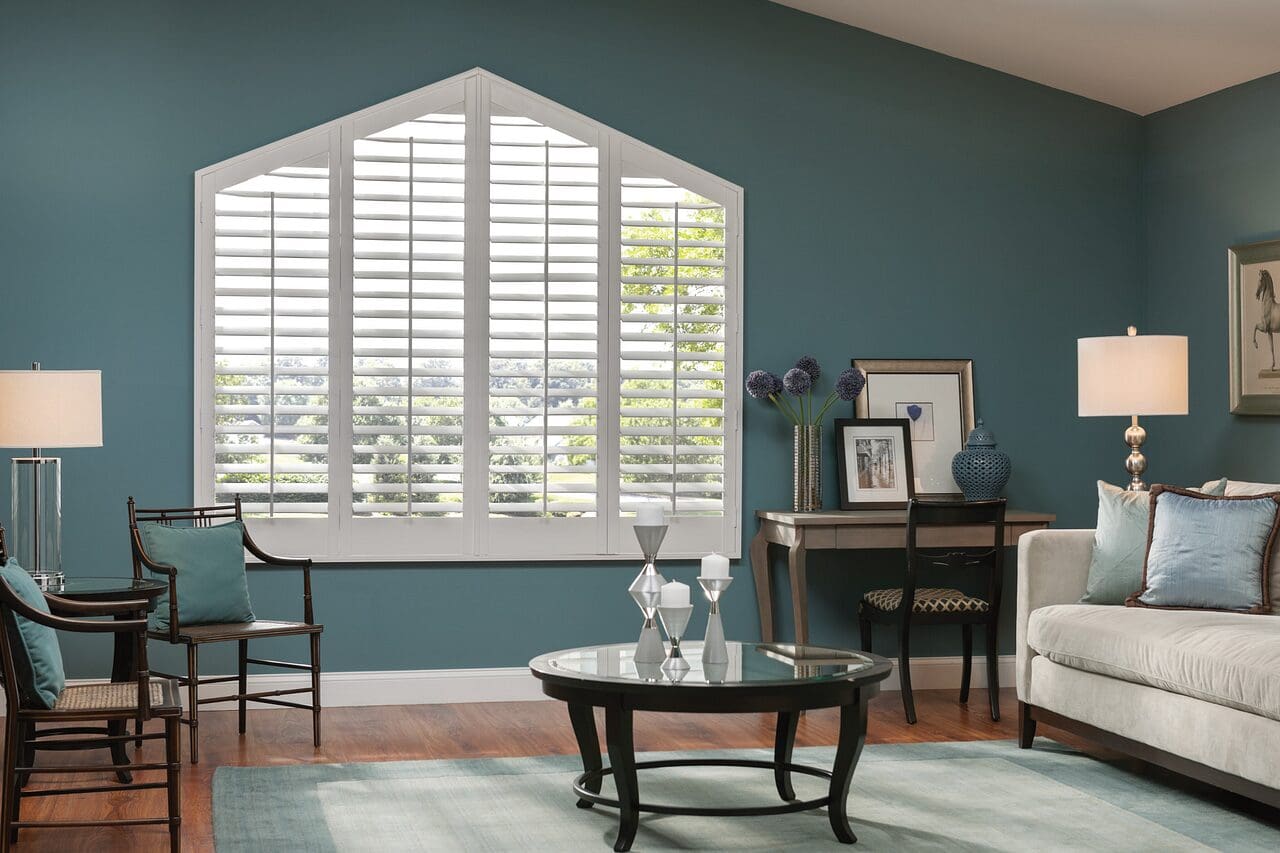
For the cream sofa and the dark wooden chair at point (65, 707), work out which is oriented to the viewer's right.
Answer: the dark wooden chair

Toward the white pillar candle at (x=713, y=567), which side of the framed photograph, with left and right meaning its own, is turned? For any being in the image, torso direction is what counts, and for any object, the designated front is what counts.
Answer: front

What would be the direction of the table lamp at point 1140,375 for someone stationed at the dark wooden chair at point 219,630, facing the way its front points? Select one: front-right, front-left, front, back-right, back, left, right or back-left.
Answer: front-left

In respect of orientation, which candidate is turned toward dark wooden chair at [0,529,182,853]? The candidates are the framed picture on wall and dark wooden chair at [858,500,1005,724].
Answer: the framed picture on wall

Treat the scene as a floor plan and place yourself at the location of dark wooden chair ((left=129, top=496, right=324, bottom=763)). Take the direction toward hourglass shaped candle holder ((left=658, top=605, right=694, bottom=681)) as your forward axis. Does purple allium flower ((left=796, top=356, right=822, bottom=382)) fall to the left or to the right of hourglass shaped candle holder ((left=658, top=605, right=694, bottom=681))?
left

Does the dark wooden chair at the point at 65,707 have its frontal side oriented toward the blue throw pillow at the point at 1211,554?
yes

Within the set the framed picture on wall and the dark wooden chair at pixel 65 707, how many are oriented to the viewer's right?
1

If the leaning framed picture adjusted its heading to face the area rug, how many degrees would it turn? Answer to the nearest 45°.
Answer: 0° — it already faces it

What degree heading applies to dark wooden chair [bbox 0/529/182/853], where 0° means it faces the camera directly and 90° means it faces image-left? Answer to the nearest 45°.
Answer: approximately 270°

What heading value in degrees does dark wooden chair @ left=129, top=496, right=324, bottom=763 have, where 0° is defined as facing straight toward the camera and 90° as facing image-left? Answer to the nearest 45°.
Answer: approximately 315°

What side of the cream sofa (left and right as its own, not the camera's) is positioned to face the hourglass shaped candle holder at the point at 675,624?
front

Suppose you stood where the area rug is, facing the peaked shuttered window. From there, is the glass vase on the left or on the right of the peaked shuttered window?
right

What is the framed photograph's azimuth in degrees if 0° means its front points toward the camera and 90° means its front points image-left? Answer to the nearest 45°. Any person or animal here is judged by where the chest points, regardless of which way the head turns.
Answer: approximately 0°

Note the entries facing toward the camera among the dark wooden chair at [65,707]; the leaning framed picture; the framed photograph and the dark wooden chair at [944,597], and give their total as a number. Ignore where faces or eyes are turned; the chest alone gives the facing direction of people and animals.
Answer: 2

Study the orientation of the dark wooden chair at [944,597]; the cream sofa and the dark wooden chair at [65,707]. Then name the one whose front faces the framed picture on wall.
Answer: the dark wooden chair at [65,707]

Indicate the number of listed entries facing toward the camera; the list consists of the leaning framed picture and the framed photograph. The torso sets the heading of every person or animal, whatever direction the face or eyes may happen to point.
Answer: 2
